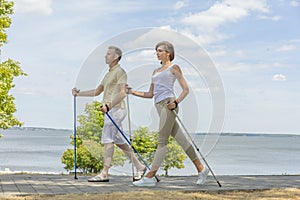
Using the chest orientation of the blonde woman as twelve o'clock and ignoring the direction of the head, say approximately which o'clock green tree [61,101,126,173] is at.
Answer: The green tree is roughly at 1 o'clock from the blonde woman.

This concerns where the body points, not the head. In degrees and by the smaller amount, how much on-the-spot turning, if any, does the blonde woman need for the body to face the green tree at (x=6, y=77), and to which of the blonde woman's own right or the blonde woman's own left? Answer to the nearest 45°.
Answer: approximately 45° to the blonde woman's own right

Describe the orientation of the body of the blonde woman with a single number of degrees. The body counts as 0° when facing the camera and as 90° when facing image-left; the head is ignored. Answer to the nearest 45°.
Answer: approximately 90°
